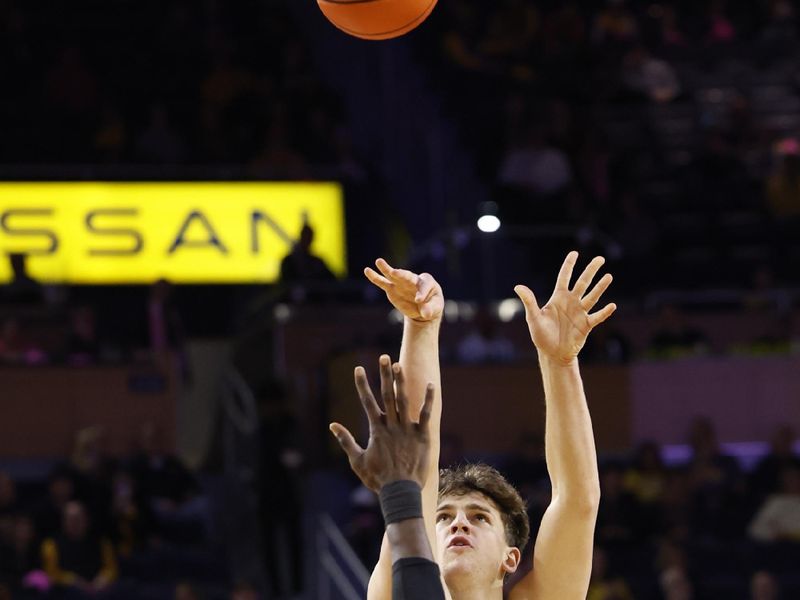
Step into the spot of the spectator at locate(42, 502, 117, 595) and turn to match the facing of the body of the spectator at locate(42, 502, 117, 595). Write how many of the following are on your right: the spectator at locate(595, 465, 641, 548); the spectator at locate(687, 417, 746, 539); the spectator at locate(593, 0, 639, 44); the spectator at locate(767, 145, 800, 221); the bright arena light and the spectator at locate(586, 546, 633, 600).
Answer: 0

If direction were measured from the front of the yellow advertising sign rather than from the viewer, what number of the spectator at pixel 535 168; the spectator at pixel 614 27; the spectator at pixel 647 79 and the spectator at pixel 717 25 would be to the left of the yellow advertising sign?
4

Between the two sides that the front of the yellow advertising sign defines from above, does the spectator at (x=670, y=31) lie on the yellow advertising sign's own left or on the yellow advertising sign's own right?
on the yellow advertising sign's own left

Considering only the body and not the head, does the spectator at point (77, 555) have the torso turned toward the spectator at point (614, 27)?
no

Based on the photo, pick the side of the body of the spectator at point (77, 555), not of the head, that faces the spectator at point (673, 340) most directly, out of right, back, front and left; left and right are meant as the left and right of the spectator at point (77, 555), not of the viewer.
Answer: left

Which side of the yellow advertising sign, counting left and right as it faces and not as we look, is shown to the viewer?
front

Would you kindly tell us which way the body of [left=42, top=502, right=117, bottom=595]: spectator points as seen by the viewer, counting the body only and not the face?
toward the camera

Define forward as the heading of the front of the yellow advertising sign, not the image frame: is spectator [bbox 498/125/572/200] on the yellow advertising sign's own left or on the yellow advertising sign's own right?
on the yellow advertising sign's own left

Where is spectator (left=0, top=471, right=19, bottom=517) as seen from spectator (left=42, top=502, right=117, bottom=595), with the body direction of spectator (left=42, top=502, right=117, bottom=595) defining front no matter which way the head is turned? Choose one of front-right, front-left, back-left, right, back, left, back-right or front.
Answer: back-right

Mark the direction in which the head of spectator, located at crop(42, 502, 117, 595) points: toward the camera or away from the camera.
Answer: toward the camera

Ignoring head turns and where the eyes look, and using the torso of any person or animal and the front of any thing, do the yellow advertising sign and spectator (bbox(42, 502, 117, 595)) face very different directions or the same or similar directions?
same or similar directions

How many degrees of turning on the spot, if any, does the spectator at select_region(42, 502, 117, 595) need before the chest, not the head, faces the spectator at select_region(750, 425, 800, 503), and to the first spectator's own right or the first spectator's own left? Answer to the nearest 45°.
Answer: approximately 90° to the first spectator's own left
